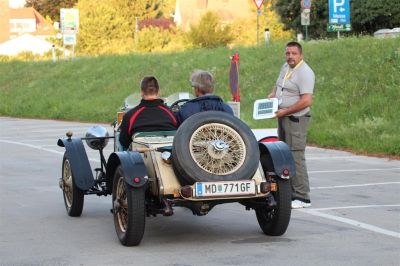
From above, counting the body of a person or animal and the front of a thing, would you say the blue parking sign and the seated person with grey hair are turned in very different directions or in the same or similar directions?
very different directions

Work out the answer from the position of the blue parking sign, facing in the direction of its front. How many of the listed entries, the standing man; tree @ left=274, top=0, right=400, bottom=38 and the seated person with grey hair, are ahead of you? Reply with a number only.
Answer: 2

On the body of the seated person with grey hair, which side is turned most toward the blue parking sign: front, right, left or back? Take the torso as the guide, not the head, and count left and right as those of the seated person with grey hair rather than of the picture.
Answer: front

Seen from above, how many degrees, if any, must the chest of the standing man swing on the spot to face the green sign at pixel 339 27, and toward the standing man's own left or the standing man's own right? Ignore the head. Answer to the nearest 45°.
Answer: approximately 135° to the standing man's own right

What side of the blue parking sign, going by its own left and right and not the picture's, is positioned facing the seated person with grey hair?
front

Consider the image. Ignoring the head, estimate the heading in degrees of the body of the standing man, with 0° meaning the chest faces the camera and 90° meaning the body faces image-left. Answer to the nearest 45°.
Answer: approximately 45°

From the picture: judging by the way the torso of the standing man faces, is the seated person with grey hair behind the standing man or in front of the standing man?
in front

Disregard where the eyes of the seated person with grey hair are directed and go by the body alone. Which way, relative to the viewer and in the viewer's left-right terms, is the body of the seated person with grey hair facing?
facing away from the viewer

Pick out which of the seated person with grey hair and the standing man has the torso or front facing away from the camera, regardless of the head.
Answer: the seated person with grey hair

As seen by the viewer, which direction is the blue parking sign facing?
toward the camera

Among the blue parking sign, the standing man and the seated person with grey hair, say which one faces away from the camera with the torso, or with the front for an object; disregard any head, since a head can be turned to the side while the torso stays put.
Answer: the seated person with grey hair

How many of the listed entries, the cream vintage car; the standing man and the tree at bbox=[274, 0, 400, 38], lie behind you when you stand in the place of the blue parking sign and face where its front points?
1

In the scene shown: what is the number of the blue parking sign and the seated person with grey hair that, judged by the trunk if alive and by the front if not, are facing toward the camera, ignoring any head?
1

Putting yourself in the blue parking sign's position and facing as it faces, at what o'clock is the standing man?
The standing man is roughly at 12 o'clock from the blue parking sign.

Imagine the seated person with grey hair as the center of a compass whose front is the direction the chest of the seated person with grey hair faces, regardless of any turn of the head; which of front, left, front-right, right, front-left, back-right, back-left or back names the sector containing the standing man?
front-right
